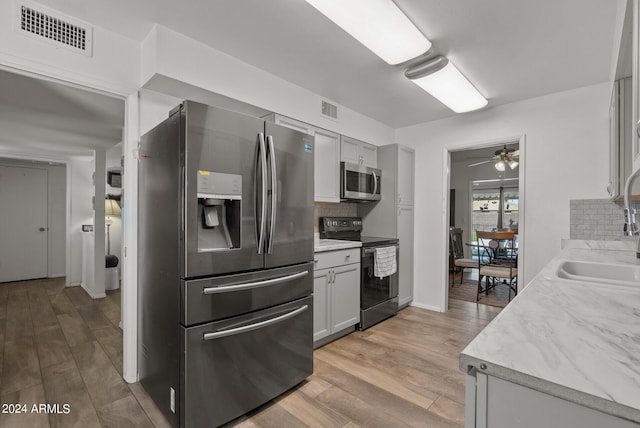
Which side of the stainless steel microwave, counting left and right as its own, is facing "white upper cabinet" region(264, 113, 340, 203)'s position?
right

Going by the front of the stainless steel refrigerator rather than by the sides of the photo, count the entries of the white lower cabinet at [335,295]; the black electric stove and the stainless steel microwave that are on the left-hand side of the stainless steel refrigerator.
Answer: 3

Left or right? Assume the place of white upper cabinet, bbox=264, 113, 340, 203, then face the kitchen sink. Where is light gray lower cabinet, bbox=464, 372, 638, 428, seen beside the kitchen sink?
right

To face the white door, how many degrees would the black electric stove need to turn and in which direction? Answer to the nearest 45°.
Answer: approximately 135° to its right

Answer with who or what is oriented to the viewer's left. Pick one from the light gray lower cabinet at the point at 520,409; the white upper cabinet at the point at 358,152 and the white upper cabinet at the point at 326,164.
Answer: the light gray lower cabinet

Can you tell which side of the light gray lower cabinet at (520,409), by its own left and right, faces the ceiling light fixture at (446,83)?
right

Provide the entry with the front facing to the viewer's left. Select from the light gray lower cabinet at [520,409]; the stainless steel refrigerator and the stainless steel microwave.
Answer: the light gray lower cabinet

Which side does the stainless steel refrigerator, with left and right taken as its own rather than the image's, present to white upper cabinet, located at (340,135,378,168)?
left

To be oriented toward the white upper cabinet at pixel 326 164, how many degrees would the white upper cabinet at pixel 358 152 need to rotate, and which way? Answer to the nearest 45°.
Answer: approximately 90° to its right

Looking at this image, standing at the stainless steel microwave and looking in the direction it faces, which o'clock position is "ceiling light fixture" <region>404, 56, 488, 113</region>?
The ceiling light fixture is roughly at 12 o'clock from the stainless steel microwave.
